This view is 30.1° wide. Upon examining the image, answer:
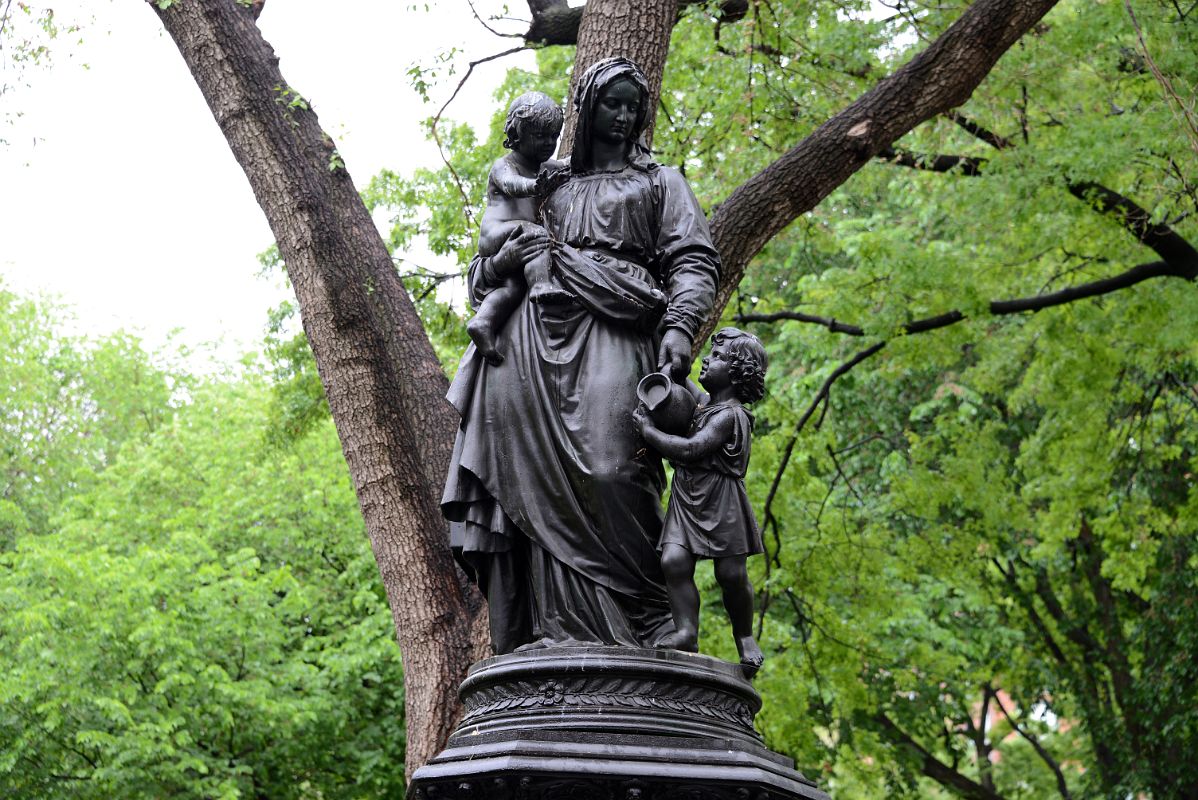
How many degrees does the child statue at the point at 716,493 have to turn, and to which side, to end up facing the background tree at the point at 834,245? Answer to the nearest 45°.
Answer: approximately 135° to its right
